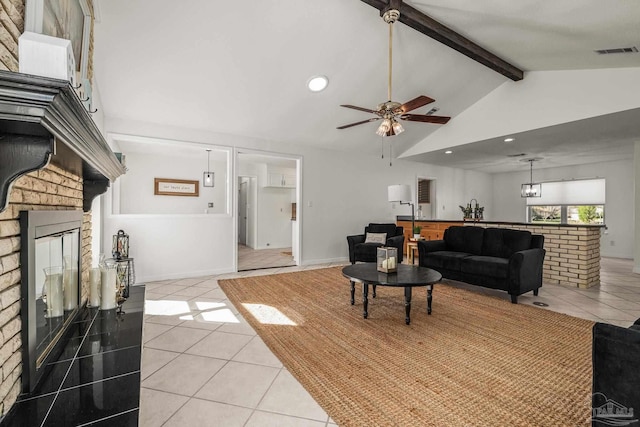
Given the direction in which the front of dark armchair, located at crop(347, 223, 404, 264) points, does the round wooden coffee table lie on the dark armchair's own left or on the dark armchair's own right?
on the dark armchair's own left

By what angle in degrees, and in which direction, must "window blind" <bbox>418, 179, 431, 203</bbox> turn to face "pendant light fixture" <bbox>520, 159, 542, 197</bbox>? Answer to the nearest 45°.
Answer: approximately 90° to its left

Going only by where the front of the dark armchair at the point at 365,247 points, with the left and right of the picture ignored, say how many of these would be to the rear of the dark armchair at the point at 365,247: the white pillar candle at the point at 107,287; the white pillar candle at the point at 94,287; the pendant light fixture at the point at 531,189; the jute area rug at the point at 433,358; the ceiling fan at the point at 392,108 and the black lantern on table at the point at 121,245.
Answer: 1

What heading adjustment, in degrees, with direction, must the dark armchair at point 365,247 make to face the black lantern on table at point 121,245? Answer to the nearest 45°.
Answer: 0° — it already faces it

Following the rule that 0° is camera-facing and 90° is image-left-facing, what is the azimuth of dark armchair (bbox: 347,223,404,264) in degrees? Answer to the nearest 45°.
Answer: approximately 45°

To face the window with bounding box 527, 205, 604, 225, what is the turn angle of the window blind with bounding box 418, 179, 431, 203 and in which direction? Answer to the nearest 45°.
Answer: approximately 90° to its left

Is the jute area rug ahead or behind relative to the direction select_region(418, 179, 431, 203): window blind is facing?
ahead

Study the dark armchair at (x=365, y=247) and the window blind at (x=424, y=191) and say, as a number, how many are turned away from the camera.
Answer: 0

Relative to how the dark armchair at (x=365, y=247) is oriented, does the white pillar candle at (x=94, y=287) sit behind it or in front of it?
in front

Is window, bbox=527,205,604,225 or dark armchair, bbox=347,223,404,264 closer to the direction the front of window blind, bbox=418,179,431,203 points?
the dark armchair

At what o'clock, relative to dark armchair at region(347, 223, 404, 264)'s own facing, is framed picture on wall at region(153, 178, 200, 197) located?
The framed picture on wall is roughly at 2 o'clock from the dark armchair.

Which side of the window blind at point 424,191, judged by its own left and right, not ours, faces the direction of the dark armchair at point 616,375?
front

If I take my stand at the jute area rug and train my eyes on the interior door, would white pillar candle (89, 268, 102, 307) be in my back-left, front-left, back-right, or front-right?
front-left

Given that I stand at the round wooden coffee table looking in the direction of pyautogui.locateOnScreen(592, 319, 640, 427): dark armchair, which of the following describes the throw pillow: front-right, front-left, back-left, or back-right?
back-left

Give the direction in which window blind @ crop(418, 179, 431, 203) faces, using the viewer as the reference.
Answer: facing the viewer
